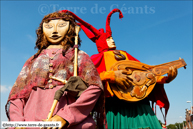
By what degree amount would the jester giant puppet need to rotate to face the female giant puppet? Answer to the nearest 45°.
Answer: approximately 45° to its right

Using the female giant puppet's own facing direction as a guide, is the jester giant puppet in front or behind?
behind

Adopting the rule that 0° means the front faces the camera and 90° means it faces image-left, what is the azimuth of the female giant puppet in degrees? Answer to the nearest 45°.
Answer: approximately 0°

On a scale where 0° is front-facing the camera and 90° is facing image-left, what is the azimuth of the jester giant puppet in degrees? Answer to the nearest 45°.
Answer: approximately 315°
